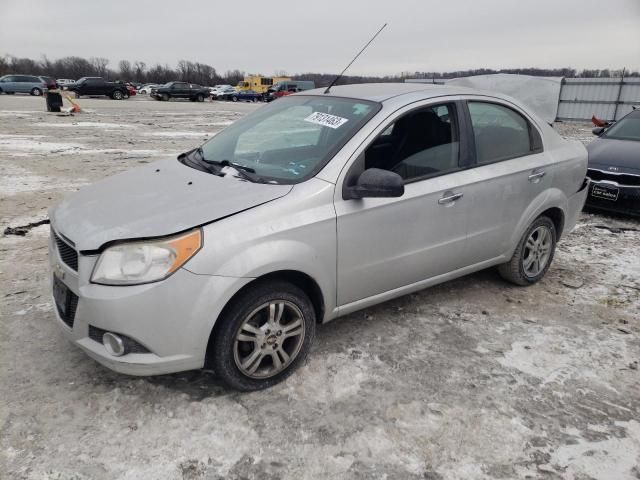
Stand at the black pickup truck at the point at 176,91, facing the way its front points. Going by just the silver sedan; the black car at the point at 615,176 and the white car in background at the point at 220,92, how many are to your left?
2

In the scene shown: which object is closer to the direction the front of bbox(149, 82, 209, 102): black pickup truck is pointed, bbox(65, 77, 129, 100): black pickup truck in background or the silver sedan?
the black pickup truck in background

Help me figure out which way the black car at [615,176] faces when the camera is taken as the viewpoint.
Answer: facing the viewer and to the left of the viewer

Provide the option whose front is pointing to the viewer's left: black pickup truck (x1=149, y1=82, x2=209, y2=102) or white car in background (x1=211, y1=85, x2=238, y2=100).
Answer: the black pickup truck

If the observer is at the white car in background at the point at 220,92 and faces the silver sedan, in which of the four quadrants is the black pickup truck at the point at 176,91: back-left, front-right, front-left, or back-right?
front-right

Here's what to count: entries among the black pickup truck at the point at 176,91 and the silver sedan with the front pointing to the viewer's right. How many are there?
0

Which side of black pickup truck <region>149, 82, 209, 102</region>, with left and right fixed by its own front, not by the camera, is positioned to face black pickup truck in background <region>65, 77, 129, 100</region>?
front

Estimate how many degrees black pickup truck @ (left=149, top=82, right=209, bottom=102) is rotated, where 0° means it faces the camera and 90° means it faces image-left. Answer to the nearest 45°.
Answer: approximately 90°
